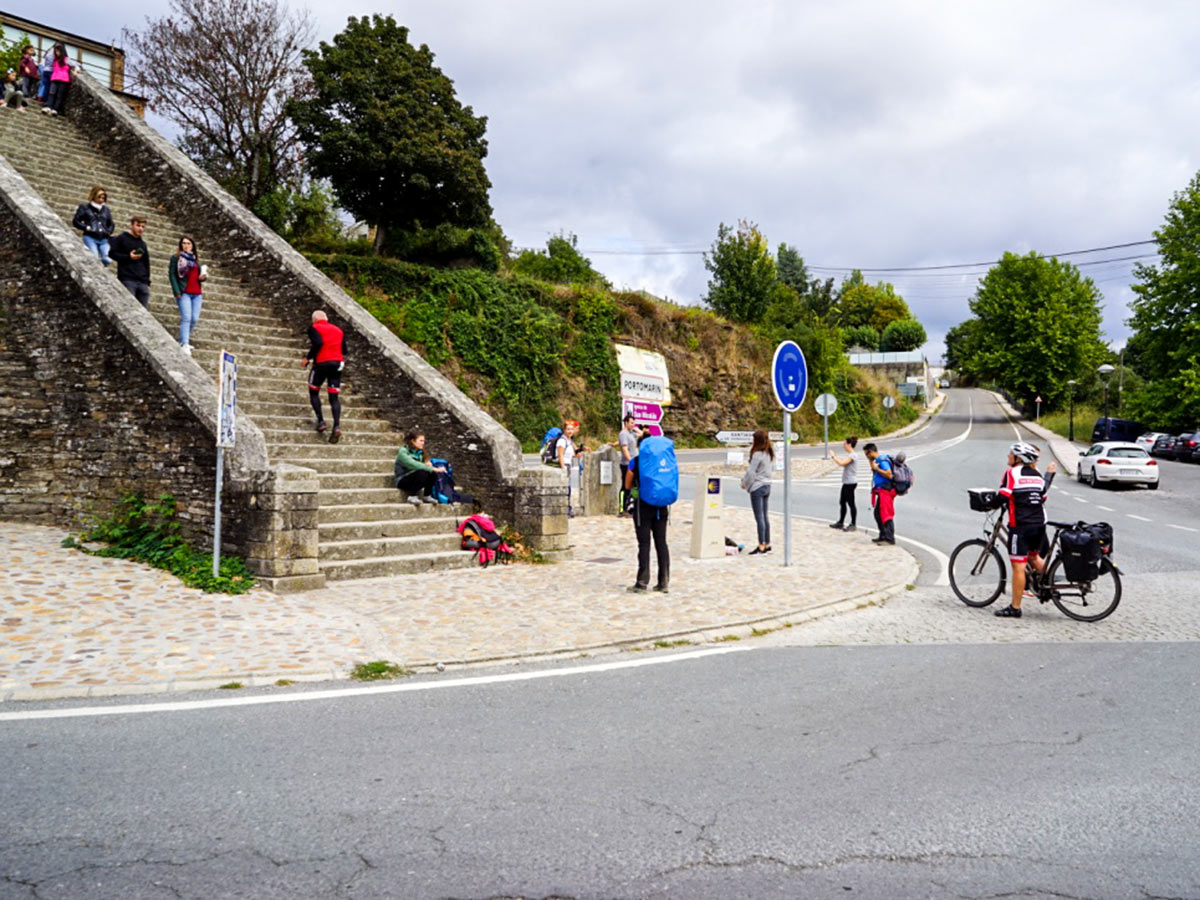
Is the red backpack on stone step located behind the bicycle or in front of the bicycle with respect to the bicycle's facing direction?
in front

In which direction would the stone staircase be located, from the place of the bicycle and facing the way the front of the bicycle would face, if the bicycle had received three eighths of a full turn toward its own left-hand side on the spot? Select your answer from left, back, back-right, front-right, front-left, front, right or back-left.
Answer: back-right

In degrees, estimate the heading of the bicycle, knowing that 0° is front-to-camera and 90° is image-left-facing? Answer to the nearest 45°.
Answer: approximately 90°

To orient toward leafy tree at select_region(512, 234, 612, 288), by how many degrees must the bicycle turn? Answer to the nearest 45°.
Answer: approximately 45° to its right

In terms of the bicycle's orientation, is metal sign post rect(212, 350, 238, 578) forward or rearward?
forward

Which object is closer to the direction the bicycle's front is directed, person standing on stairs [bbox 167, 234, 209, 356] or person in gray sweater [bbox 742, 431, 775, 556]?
the person standing on stairs

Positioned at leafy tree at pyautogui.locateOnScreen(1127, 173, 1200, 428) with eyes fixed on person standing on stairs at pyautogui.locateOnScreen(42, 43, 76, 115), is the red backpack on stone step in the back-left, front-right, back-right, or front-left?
front-left

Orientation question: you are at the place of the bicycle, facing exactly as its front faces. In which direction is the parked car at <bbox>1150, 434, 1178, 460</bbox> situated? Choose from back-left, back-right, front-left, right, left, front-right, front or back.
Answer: right

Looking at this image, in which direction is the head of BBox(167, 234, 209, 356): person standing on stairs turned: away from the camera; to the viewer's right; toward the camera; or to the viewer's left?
toward the camera

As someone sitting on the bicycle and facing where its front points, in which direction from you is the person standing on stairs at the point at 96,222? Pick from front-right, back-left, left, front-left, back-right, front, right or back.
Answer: front

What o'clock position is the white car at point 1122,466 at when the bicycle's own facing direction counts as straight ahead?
The white car is roughly at 3 o'clock from the bicycle.

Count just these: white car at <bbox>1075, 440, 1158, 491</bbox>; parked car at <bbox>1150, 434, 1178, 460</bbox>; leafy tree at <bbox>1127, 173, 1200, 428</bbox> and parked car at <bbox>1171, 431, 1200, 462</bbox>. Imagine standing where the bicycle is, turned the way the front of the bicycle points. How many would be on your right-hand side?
4

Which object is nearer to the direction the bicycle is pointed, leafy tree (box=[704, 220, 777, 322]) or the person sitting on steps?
the person sitting on steps

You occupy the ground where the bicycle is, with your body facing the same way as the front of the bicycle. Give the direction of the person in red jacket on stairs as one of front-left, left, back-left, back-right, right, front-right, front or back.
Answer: front

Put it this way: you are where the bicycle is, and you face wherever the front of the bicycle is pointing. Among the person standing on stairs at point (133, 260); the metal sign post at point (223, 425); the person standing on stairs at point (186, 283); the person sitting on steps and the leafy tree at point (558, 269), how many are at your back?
0

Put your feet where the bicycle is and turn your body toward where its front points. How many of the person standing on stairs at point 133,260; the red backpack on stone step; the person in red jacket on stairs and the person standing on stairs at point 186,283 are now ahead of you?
4

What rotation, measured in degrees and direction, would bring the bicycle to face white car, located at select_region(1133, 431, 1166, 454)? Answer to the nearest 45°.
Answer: approximately 90° to its right

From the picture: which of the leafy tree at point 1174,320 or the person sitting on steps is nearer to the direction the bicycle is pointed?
the person sitting on steps

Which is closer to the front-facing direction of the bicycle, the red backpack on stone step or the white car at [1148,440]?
the red backpack on stone step

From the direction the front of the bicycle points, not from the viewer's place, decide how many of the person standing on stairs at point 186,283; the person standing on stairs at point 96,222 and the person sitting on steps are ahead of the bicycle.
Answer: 3
